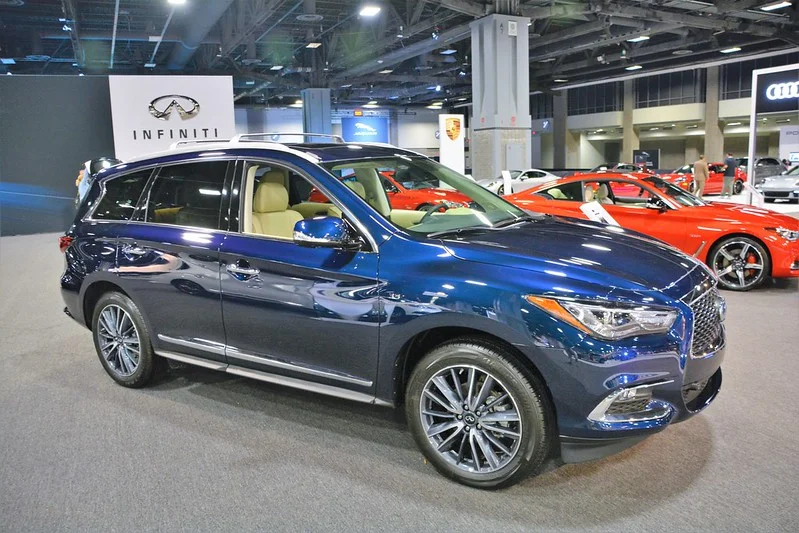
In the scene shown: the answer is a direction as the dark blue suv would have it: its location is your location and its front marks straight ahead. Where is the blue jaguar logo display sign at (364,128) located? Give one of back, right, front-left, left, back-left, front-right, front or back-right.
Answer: back-left

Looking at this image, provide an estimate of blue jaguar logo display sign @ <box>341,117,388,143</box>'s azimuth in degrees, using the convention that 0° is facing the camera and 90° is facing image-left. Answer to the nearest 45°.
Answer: approximately 0°

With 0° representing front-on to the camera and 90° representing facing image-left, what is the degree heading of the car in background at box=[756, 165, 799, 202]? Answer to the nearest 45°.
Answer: approximately 45°

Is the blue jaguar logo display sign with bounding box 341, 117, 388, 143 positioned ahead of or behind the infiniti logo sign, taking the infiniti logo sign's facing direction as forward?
behind

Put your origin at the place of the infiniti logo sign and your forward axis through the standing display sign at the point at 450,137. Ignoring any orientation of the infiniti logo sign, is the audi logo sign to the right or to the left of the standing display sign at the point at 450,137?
right

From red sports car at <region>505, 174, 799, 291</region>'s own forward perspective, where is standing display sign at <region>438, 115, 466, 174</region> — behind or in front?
behind

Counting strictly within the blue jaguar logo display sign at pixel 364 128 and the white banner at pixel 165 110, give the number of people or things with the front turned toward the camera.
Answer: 2

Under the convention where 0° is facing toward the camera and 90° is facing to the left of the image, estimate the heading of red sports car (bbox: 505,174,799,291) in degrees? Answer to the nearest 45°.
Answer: approximately 315°

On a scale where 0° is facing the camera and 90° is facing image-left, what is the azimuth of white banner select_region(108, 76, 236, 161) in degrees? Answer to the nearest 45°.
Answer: approximately 0°

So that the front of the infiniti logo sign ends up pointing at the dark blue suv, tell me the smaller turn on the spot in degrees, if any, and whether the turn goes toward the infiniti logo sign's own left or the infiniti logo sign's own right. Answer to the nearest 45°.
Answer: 0° — it already faces it
